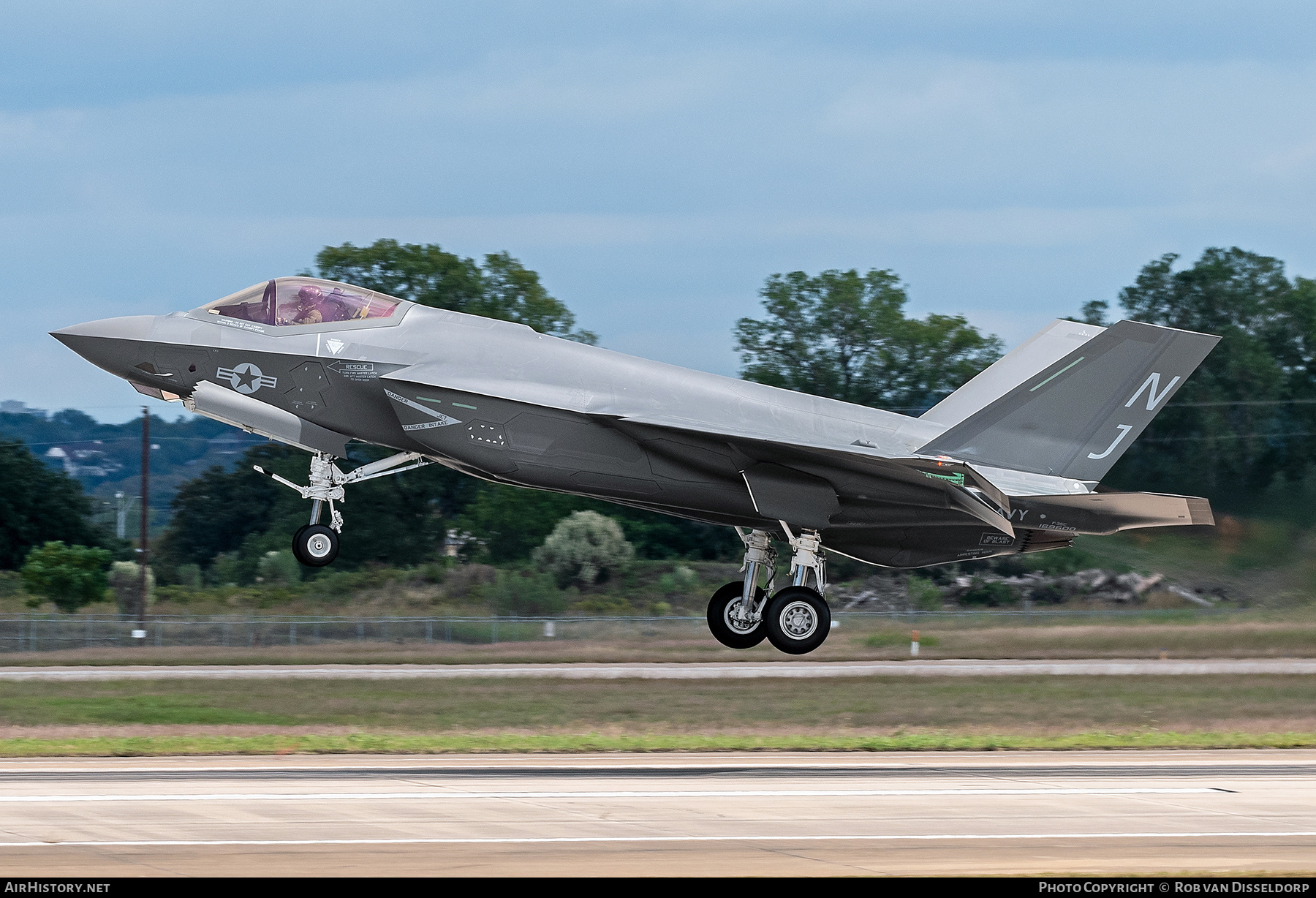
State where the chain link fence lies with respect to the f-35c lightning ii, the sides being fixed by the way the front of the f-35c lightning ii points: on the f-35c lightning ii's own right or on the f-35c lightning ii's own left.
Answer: on the f-35c lightning ii's own right

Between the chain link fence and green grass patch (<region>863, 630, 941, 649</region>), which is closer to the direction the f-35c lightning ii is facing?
the chain link fence

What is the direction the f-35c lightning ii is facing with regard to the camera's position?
facing to the left of the viewer

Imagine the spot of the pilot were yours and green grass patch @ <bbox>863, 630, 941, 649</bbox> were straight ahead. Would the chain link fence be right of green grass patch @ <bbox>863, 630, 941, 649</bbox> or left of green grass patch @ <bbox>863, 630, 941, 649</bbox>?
left

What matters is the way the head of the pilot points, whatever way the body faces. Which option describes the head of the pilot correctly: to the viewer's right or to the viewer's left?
to the viewer's left
